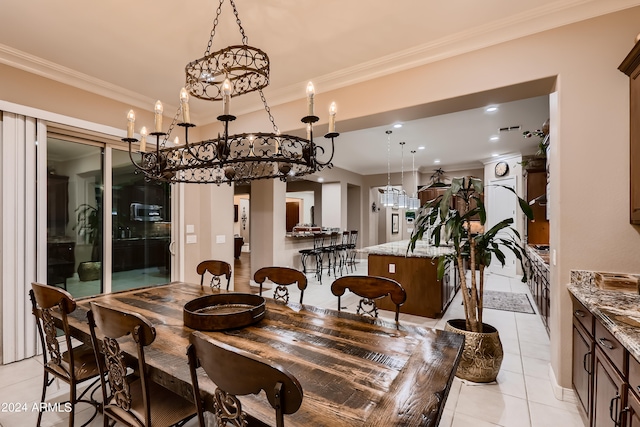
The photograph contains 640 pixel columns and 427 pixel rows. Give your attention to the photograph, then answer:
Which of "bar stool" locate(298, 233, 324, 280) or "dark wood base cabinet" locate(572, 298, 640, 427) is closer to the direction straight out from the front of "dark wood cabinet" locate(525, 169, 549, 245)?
the bar stool

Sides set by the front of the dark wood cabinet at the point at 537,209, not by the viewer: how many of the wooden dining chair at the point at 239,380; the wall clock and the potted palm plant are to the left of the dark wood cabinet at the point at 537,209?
2

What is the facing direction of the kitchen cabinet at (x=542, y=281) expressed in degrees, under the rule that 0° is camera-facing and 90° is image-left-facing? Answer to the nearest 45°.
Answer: approximately 90°

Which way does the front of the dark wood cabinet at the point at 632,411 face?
to the viewer's left

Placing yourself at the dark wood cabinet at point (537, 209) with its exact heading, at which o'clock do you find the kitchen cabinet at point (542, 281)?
The kitchen cabinet is roughly at 9 o'clock from the dark wood cabinet.

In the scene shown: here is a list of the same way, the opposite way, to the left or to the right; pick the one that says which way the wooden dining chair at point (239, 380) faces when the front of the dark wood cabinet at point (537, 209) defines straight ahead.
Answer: to the right

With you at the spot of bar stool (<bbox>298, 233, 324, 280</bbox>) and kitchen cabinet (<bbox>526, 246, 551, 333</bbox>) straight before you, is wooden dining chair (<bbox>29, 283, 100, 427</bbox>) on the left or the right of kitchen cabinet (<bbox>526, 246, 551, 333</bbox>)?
right

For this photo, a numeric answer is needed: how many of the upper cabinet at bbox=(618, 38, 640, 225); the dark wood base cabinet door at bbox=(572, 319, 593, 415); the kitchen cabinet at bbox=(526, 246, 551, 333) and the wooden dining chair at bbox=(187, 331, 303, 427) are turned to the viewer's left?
3

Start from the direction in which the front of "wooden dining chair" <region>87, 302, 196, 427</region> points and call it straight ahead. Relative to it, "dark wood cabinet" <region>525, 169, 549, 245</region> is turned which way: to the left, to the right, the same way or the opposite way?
to the left

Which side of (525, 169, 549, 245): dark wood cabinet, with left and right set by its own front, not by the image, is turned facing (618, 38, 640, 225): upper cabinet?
left

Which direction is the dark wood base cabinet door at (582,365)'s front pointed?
to the viewer's left

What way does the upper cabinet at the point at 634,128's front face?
to the viewer's left

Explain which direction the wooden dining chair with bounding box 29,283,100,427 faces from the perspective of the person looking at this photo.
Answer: facing away from the viewer and to the right of the viewer

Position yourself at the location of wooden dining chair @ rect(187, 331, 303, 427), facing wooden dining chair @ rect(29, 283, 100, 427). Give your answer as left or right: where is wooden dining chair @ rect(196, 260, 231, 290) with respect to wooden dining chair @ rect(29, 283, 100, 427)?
right

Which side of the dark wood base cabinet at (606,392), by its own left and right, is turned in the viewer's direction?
left
